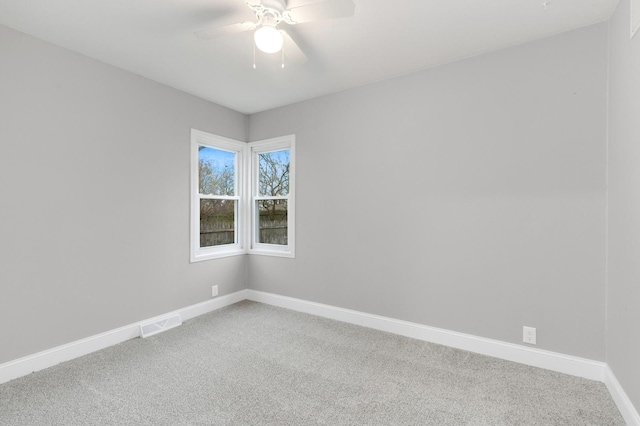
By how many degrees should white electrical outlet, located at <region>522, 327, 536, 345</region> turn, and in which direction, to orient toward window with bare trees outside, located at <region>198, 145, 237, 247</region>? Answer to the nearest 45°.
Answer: approximately 90° to its right

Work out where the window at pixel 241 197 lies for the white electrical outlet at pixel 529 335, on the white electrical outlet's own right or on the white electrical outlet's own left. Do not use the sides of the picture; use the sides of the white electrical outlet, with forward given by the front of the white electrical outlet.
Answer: on the white electrical outlet's own right

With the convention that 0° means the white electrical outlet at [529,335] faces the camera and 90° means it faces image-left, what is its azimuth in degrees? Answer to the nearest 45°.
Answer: approximately 0°

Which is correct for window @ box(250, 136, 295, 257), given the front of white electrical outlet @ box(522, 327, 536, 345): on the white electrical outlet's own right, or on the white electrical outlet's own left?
on the white electrical outlet's own right

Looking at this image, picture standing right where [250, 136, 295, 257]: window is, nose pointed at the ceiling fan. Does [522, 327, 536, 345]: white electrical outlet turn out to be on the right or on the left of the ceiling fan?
left
